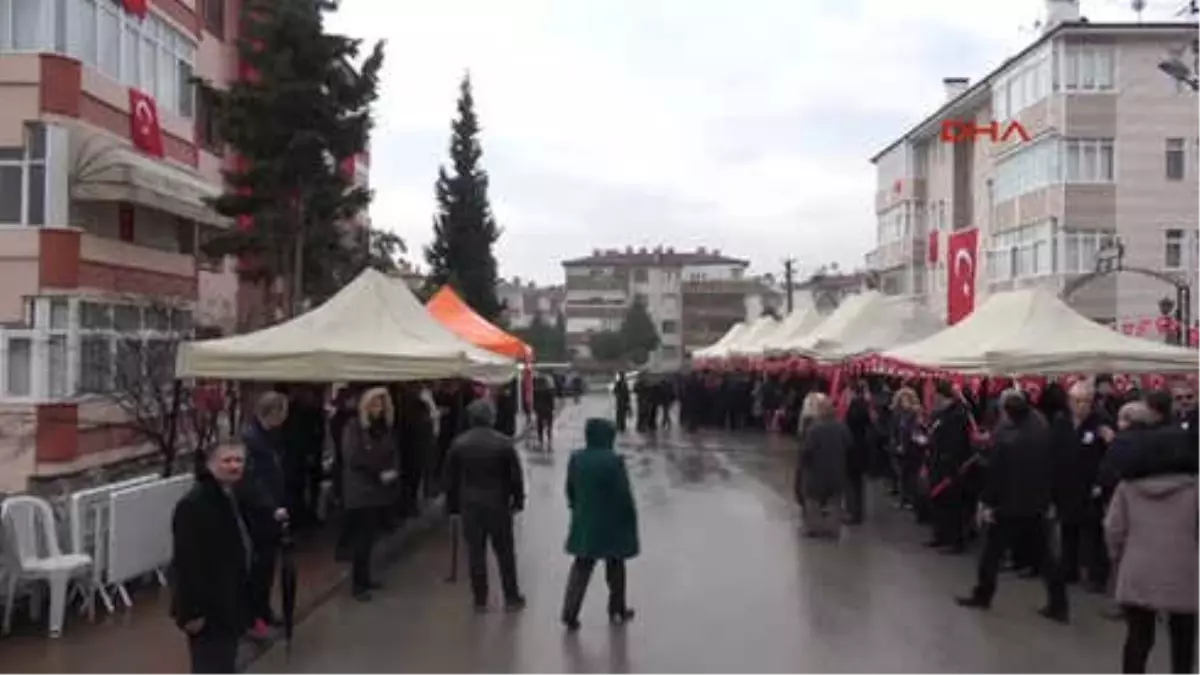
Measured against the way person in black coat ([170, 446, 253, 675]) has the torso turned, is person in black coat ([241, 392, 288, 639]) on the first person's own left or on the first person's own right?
on the first person's own left

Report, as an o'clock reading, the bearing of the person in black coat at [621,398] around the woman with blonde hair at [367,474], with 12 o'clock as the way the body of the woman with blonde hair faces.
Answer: The person in black coat is roughly at 8 o'clock from the woman with blonde hair.

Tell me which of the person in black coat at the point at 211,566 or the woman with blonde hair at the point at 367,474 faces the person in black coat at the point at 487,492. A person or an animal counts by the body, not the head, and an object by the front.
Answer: the woman with blonde hair

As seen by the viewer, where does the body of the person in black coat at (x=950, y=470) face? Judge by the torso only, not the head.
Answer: to the viewer's left

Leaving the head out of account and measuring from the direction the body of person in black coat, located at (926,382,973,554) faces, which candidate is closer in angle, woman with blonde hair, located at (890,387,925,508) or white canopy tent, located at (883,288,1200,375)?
the woman with blonde hair

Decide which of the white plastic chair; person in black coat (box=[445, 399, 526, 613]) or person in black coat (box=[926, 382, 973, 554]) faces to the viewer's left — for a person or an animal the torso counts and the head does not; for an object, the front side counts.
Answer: person in black coat (box=[926, 382, 973, 554])

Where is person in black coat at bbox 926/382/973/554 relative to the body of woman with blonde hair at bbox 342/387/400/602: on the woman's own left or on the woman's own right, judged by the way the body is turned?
on the woman's own left

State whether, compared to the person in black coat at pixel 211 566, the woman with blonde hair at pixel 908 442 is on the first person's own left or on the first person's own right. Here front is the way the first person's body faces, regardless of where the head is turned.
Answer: on the first person's own left

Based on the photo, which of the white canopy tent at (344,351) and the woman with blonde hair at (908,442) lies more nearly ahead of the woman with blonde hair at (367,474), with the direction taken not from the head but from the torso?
the woman with blonde hair

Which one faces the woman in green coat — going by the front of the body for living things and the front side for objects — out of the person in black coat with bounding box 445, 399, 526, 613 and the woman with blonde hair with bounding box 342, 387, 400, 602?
the woman with blonde hair
